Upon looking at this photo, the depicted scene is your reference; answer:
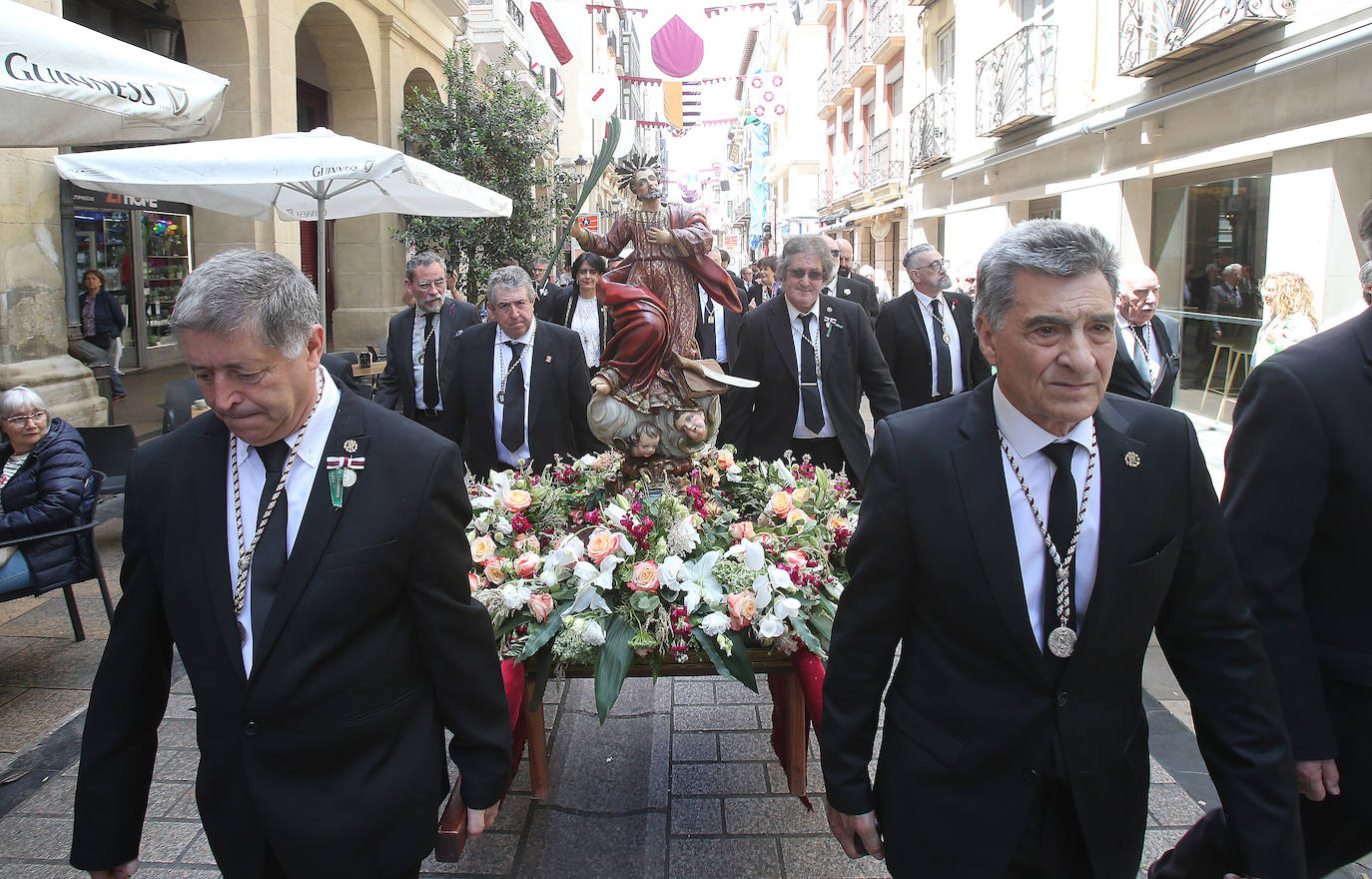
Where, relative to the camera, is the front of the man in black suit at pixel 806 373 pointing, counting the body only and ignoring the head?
toward the camera

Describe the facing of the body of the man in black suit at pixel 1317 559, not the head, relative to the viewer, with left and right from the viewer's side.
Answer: facing the viewer and to the right of the viewer

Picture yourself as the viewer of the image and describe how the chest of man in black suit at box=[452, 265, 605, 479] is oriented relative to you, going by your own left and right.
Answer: facing the viewer

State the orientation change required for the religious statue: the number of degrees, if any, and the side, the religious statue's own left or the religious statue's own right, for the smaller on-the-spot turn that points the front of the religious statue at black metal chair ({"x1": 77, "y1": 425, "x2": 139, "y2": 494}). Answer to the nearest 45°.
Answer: approximately 135° to the religious statue's own right

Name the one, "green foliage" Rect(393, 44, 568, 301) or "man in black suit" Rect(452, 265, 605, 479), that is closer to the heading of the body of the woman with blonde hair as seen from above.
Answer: the man in black suit

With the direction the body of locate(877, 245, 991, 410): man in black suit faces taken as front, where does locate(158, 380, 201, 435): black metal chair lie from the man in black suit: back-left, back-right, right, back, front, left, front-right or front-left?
back-right

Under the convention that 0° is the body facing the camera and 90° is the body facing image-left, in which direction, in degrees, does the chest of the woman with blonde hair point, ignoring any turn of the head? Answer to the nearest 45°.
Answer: approximately 45°

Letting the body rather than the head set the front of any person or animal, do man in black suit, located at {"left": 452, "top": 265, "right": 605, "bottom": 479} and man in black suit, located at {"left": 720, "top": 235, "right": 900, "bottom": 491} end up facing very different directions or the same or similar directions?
same or similar directions

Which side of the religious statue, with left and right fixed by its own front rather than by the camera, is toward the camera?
front

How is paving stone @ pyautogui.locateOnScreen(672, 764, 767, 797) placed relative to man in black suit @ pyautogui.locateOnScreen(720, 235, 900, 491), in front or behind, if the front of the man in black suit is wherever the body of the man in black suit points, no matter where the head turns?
in front

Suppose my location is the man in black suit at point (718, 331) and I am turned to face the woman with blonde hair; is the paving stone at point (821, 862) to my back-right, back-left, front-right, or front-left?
front-right

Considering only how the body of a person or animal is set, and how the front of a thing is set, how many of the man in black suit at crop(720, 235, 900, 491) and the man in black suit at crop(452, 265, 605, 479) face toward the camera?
2

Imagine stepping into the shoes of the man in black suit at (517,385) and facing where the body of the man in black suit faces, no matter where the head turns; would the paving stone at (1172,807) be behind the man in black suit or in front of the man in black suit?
in front

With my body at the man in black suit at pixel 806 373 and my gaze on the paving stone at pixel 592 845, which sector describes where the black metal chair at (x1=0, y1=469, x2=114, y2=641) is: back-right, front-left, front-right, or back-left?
front-right

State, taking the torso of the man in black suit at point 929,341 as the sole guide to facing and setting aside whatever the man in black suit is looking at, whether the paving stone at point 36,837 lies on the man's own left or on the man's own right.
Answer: on the man's own right

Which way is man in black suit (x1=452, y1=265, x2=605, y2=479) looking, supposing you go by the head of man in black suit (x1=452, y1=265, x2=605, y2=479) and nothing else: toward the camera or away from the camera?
toward the camera
